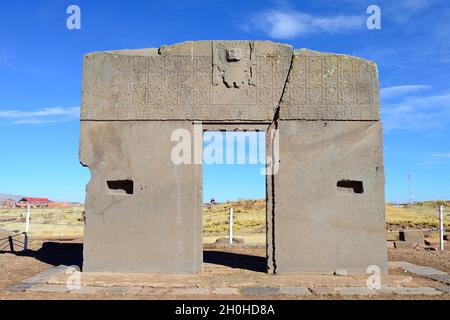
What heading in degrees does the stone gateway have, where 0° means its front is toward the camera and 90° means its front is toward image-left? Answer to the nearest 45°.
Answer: approximately 0°
